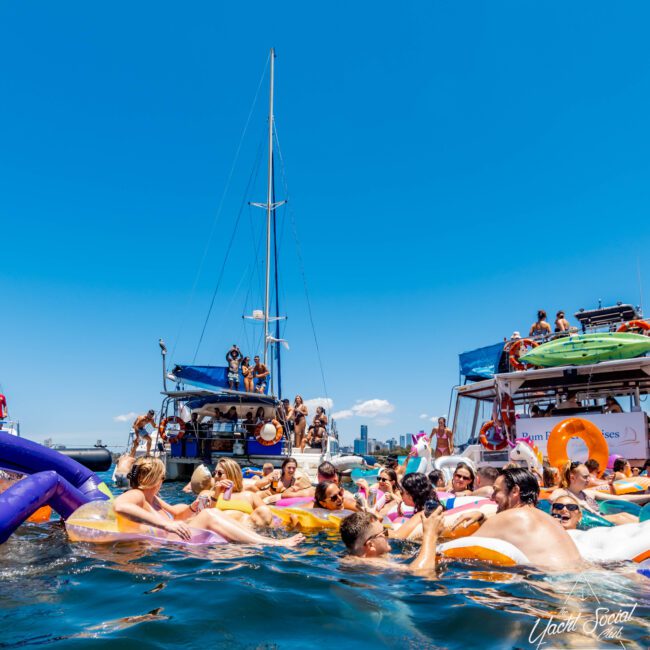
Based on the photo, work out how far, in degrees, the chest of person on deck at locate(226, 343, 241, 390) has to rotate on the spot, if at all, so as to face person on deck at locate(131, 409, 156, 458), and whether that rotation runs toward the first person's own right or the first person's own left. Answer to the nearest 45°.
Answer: approximately 90° to the first person's own right

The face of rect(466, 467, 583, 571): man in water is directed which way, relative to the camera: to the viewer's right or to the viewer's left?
to the viewer's left

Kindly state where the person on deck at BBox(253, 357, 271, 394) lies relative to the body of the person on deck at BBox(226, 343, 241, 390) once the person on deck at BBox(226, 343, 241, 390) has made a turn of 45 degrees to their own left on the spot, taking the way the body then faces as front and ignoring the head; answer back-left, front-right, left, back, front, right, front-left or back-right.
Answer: left

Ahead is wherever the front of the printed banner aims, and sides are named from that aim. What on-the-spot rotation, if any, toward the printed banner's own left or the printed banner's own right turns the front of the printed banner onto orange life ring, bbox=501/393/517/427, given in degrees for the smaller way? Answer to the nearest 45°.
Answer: approximately 135° to the printed banner's own right

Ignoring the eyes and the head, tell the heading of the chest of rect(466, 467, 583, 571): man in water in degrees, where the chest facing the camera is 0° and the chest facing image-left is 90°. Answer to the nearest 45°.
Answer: approximately 135°
